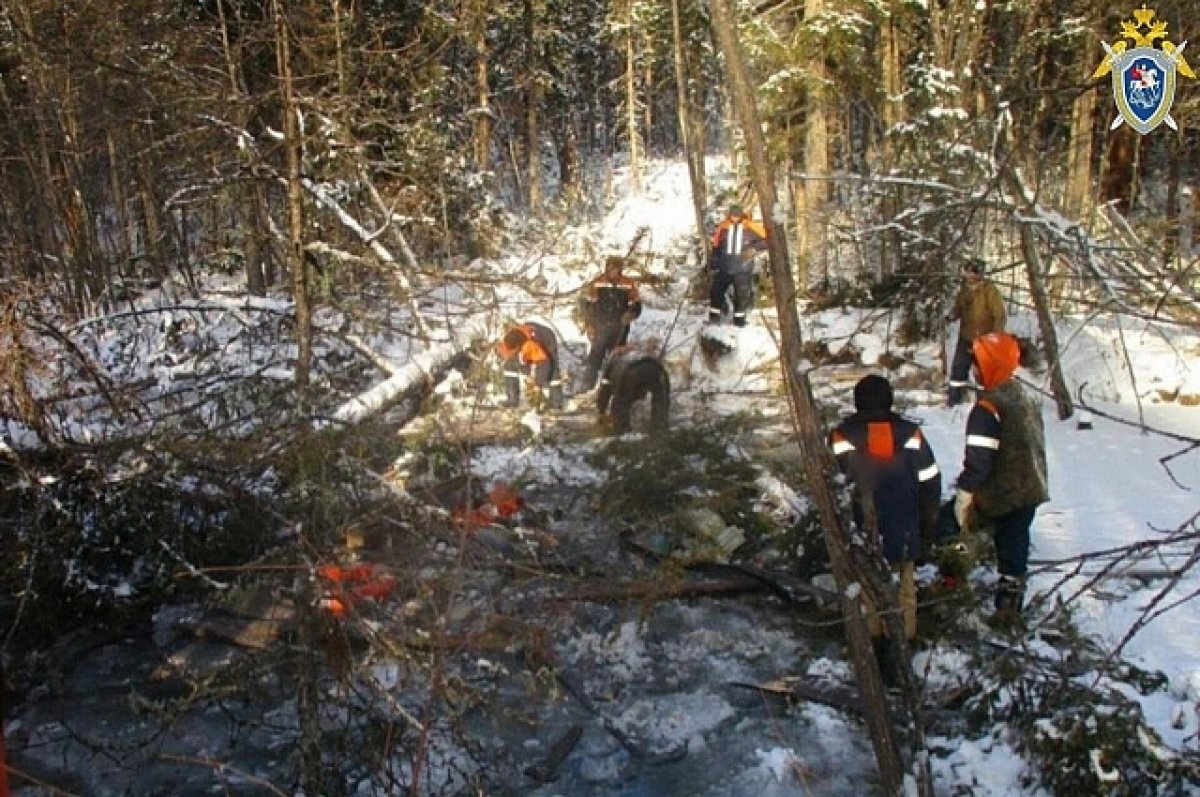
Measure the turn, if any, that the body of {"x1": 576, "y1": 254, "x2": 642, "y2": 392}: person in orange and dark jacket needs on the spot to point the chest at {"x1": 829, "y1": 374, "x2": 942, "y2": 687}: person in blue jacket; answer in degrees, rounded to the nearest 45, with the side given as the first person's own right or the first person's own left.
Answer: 0° — they already face them

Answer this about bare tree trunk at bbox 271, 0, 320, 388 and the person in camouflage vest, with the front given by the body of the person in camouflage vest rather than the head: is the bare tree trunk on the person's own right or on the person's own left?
on the person's own left

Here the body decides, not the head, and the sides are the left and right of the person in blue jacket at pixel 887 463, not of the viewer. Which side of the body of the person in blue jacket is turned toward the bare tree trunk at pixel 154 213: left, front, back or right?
left

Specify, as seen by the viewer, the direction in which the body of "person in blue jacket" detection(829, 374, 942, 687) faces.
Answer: away from the camera

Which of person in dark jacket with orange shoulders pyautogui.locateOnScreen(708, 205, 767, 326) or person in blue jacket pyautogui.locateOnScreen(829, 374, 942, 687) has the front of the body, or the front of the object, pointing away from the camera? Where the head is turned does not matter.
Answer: the person in blue jacket

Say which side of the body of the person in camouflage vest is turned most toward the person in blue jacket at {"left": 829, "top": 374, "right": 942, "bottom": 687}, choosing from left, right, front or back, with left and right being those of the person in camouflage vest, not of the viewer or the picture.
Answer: left

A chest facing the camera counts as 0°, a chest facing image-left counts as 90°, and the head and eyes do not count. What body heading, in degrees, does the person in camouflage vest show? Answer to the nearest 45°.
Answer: approximately 135°

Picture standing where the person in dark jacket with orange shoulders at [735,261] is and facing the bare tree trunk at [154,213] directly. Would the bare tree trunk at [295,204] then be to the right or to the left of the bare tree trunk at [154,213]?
left
